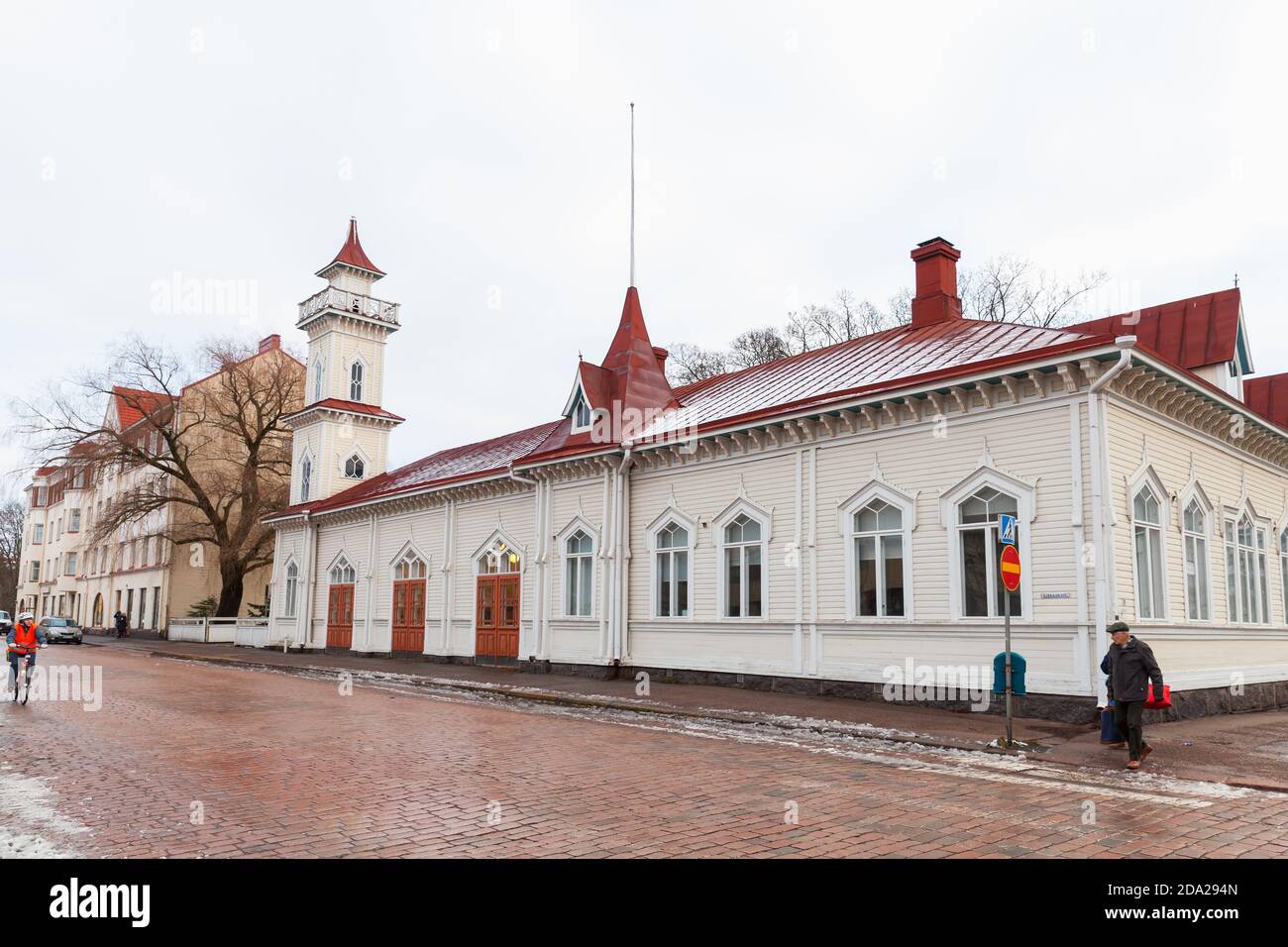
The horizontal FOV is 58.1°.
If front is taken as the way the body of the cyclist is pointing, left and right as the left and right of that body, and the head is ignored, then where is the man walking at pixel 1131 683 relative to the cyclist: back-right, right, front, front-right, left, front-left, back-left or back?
front-left

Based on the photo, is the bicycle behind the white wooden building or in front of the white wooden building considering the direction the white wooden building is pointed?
in front

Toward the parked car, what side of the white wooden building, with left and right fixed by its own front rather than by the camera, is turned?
right

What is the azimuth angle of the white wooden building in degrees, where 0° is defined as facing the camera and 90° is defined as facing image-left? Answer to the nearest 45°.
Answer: approximately 45°

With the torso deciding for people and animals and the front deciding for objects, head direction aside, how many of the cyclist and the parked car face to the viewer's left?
0

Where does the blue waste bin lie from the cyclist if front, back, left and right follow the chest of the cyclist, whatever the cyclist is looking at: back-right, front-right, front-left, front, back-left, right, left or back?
front-left

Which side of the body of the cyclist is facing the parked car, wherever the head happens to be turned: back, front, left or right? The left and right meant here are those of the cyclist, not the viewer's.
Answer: back

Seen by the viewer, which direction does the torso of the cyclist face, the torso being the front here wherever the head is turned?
toward the camera

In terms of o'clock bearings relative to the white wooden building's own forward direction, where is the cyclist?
The cyclist is roughly at 1 o'clock from the white wooden building.

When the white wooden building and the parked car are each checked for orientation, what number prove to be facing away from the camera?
0

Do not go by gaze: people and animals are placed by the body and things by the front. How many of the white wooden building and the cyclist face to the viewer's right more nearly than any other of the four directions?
0

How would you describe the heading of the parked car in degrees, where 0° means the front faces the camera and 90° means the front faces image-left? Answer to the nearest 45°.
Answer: approximately 315°

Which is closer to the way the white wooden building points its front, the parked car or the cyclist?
the cyclist
